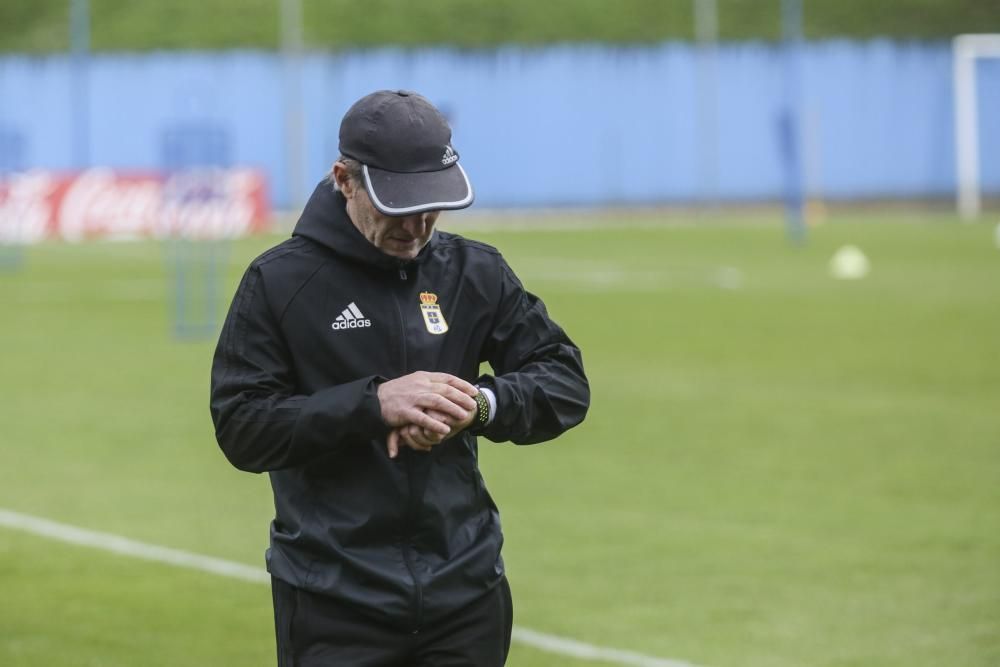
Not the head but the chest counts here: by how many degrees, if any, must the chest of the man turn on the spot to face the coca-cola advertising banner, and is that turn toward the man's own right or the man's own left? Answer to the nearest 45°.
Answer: approximately 180°

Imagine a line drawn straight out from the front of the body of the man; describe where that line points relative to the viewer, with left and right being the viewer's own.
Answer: facing the viewer

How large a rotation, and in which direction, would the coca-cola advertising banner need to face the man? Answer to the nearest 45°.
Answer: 0° — it already faces them

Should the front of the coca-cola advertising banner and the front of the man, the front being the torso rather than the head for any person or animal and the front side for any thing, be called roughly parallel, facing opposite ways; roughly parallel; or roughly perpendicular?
roughly parallel

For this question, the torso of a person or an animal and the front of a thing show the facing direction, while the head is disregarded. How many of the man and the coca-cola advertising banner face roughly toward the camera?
2

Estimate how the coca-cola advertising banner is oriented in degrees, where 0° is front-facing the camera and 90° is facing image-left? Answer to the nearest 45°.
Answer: approximately 0°
